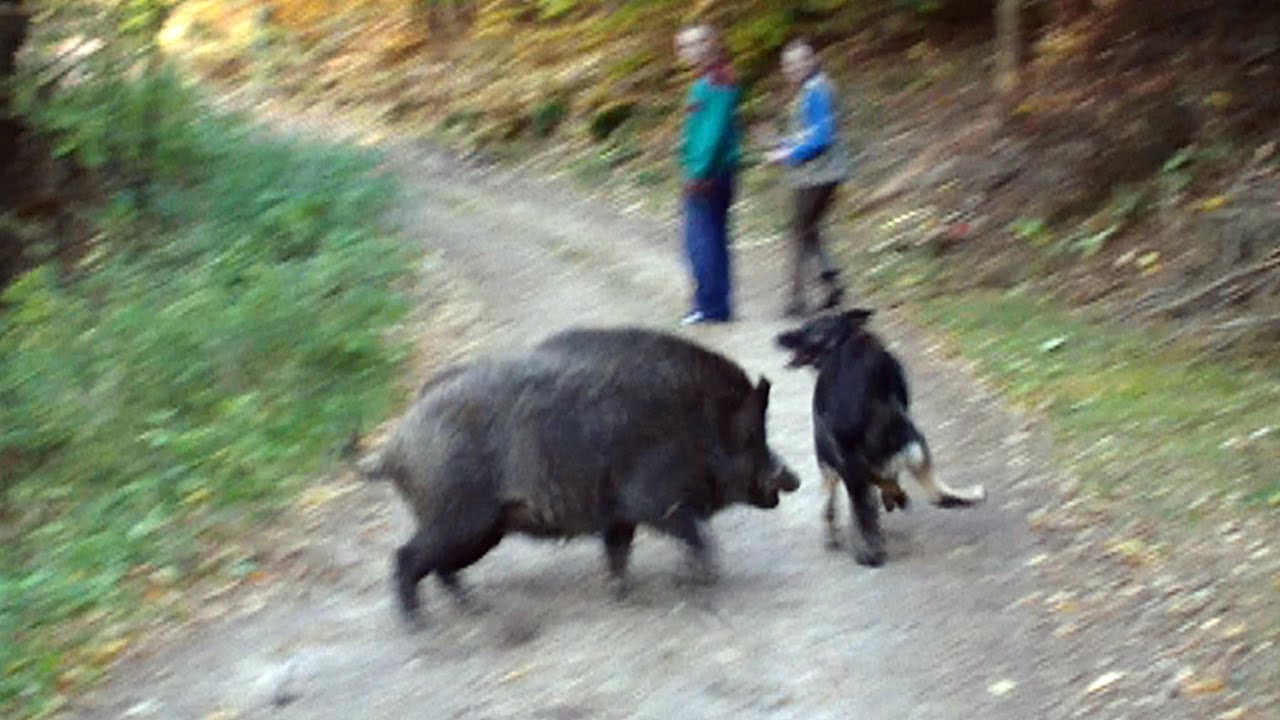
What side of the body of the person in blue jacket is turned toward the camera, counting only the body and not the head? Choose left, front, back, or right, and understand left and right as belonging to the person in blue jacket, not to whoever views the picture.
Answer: left

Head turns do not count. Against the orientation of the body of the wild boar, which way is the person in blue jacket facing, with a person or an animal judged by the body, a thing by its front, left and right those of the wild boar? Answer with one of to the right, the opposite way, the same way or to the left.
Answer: the opposite way

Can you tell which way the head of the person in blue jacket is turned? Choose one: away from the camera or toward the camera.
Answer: toward the camera

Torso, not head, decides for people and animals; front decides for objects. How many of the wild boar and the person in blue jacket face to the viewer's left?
1

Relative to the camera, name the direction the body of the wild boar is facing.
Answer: to the viewer's right

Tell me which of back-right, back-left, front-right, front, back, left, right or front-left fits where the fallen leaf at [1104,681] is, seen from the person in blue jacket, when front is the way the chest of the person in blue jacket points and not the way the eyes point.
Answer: left

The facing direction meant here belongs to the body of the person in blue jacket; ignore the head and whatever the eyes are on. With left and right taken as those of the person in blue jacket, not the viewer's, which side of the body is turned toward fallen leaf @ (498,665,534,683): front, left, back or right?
left

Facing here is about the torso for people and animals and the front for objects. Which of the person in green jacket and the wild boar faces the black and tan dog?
the wild boar

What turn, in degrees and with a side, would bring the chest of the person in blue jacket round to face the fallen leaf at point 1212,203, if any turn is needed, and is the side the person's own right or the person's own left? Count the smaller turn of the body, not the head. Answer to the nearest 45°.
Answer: approximately 180°
